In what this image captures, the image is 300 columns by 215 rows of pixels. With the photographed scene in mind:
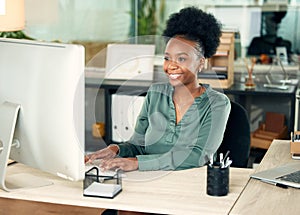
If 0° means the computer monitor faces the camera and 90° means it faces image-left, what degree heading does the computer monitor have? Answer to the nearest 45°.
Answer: approximately 225°

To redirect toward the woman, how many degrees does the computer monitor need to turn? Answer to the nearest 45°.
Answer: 0° — it already faces them

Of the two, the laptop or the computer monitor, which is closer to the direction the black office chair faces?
the computer monitor

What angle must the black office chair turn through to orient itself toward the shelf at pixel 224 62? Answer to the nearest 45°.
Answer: approximately 135° to its right

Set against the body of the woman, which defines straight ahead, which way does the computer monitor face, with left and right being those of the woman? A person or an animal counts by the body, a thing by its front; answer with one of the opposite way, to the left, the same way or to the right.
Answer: the opposite way

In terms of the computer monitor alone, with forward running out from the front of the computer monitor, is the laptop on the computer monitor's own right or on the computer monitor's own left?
on the computer monitor's own right

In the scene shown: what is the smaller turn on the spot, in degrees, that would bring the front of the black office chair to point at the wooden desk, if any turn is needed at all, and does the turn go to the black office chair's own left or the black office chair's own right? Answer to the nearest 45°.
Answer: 0° — it already faces it

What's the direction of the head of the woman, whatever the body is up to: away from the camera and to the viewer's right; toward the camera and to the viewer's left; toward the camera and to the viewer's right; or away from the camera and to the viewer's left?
toward the camera and to the viewer's left

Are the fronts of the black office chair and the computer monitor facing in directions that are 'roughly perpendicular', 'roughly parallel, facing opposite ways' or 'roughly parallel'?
roughly parallel, facing opposite ways

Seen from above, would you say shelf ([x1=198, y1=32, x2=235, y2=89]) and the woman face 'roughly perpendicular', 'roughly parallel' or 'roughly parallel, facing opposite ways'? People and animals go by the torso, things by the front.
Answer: roughly parallel

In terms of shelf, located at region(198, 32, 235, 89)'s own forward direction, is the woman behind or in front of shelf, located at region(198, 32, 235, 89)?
in front

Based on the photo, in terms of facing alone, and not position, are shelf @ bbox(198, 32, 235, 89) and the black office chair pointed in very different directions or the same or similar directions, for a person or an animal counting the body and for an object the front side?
same or similar directions

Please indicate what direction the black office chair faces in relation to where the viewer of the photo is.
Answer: facing the viewer and to the left of the viewer

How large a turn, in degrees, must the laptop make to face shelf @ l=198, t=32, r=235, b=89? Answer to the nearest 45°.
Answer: approximately 45° to its right
